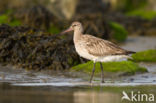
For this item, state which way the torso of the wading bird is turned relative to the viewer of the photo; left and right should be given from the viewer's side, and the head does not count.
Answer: facing to the left of the viewer
